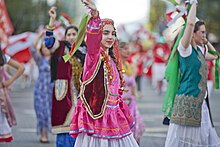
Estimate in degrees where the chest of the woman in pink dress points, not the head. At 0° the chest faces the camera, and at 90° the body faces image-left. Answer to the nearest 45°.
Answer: approximately 315°

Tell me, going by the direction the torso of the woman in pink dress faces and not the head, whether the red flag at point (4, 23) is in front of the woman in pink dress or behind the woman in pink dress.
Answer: behind
